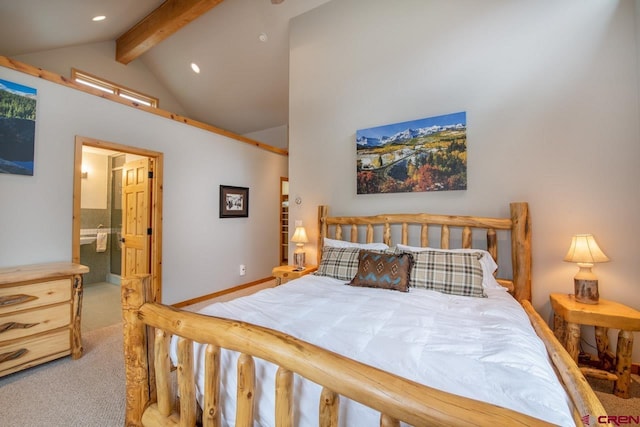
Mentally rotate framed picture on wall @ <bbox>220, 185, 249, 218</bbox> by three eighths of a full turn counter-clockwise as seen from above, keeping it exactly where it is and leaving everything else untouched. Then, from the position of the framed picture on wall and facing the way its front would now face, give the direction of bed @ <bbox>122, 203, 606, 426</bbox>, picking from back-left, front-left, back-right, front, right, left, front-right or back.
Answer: back

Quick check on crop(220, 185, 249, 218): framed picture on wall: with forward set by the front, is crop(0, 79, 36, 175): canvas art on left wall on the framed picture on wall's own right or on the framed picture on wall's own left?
on the framed picture on wall's own right

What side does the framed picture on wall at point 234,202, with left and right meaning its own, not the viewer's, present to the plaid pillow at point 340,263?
front

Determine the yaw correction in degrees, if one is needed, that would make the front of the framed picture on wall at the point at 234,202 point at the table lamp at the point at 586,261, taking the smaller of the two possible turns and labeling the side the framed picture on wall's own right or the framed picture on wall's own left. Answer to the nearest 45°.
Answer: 0° — it already faces it

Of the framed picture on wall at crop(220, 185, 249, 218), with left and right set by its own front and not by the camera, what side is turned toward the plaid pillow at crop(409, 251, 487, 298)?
front

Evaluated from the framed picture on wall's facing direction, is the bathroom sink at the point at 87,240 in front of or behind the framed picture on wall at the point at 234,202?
behind

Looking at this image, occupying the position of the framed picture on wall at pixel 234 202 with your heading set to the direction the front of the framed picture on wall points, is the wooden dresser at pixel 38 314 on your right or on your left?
on your right

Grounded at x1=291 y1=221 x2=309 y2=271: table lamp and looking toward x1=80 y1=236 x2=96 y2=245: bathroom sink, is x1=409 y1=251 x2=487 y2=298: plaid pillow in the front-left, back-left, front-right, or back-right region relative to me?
back-left

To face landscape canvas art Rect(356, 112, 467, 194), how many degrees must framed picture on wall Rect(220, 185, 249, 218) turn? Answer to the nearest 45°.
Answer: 0° — it already faces it

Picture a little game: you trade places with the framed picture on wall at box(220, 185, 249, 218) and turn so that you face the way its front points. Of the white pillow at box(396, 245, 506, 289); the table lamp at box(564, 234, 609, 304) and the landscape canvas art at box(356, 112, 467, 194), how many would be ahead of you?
3

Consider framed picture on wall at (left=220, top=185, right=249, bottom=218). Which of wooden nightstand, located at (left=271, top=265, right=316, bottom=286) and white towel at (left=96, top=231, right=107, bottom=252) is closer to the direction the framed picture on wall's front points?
the wooden nightstand
